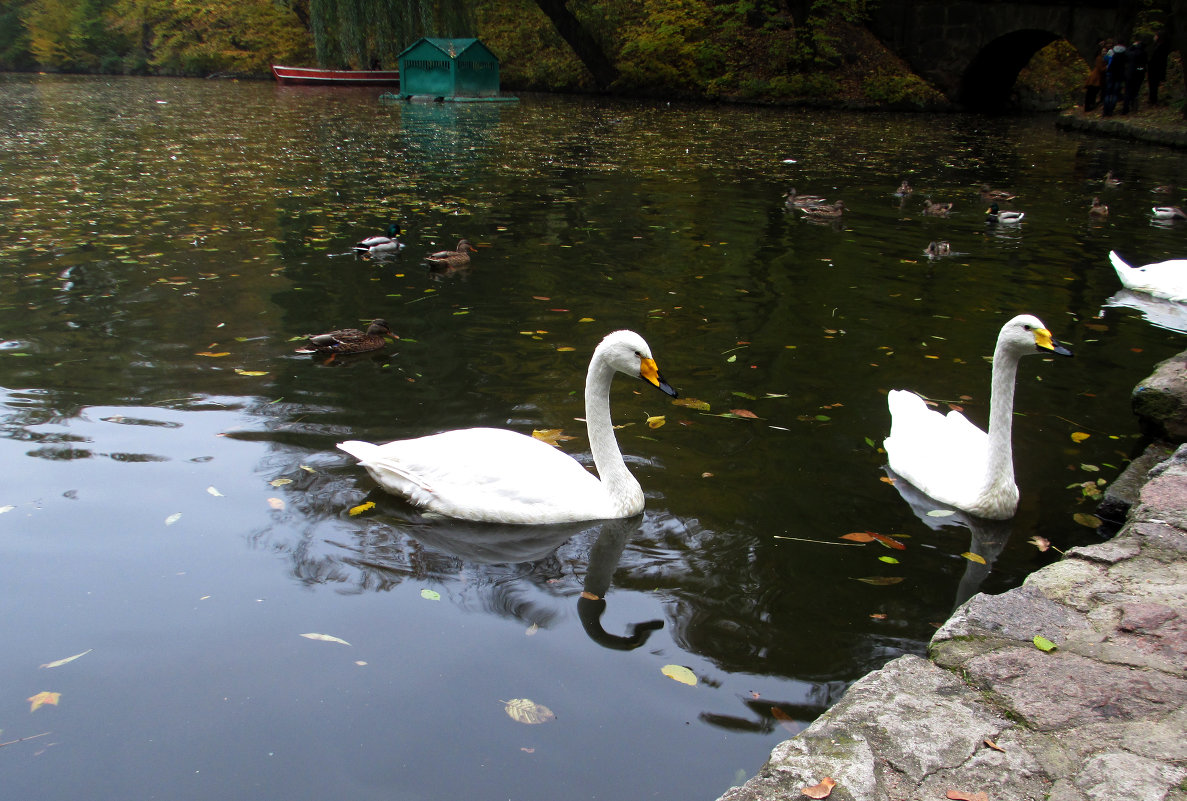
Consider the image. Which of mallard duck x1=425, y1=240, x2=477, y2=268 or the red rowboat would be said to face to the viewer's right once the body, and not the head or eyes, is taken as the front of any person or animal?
the mallard duck

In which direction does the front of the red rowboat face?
to the viewer's left

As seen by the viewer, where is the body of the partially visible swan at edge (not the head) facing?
to the viewer's right

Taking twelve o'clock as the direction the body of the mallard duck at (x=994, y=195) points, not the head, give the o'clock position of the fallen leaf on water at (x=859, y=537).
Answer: The fallen leaf on water is roughly at 9 o'clock from the mallard duck.

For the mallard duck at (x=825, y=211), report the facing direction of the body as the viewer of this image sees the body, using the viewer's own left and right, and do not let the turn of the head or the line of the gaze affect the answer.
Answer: facing to the right of the viewer

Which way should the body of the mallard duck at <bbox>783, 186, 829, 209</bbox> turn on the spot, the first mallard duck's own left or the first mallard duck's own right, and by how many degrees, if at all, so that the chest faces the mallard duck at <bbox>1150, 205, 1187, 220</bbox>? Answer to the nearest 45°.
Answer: approximately 180°

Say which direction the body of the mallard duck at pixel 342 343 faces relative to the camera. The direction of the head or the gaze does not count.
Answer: to the viewer's right

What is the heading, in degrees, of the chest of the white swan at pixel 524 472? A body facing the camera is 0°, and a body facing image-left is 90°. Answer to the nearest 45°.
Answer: approximately 270°

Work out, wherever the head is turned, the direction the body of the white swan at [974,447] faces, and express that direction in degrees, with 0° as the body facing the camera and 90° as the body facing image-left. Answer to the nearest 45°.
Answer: approximately 315°

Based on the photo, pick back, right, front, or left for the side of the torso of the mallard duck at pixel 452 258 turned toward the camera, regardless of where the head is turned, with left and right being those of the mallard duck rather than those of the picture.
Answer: right

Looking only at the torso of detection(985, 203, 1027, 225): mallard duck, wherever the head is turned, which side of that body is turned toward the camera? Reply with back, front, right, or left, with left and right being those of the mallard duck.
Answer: left
